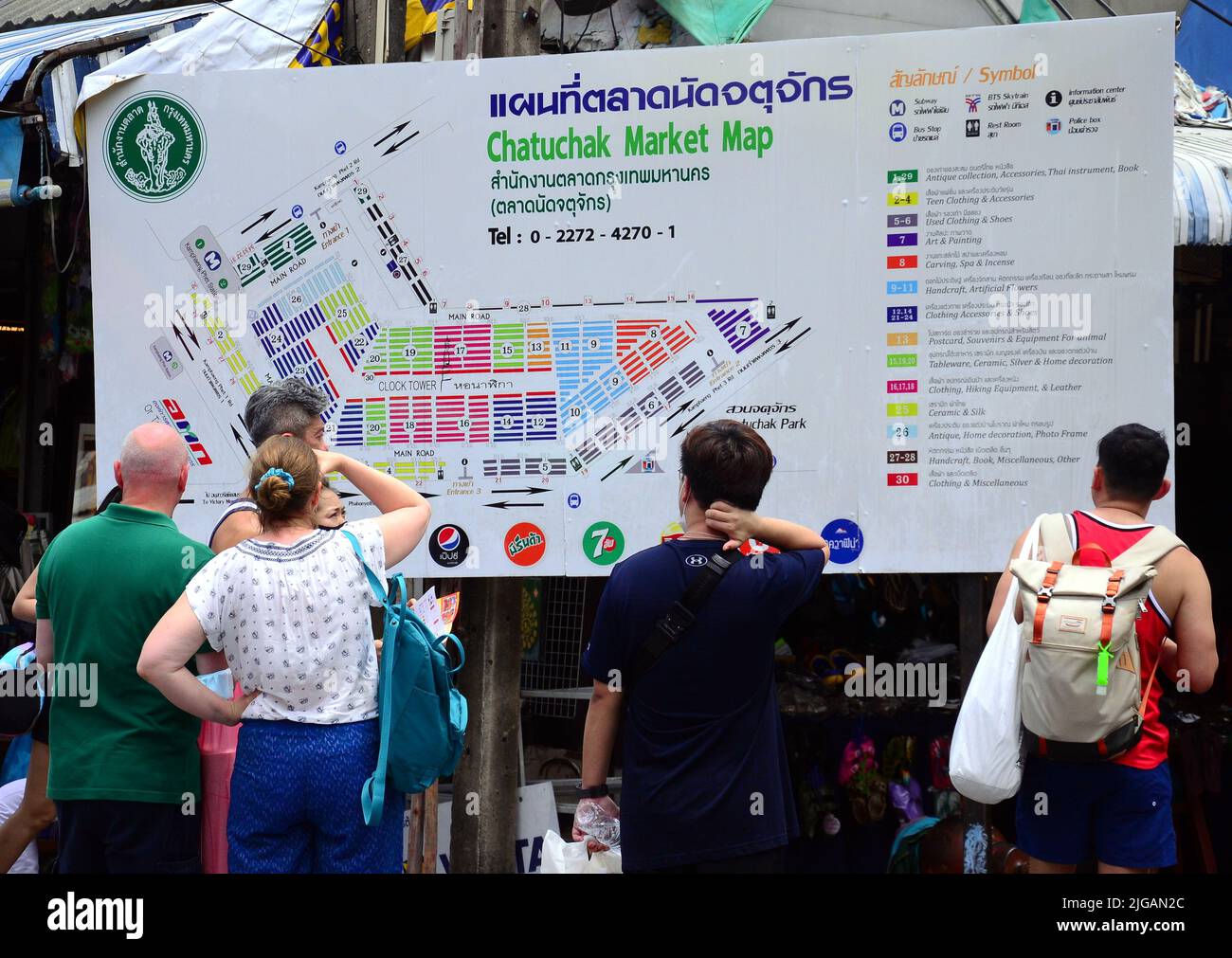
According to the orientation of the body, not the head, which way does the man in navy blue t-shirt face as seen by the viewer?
away from the camera

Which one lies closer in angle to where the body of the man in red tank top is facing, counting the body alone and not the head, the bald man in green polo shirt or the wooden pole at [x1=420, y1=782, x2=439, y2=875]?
the wooden pole

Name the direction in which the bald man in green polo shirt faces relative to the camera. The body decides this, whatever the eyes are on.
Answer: away from the camera

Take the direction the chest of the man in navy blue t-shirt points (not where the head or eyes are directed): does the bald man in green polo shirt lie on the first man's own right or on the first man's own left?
on the first man's own left

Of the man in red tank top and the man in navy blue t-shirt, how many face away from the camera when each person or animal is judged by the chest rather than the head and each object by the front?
2

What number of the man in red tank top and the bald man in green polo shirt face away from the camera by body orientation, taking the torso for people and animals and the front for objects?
2

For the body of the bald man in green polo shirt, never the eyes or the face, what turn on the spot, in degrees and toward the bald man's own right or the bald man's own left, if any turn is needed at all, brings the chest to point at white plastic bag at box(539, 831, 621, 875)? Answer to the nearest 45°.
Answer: approximately 90° to the bald man's own right

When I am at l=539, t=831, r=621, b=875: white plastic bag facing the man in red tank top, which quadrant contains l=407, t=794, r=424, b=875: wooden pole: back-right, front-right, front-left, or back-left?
back-left

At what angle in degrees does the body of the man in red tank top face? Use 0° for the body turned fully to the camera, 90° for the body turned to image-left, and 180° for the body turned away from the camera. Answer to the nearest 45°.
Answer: approximately 180°

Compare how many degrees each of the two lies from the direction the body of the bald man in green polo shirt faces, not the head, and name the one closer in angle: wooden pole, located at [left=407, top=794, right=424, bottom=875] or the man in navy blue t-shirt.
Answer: the wooden pole

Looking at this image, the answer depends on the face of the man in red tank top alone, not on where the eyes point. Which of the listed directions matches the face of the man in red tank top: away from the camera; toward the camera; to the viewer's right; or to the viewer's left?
away from the camera

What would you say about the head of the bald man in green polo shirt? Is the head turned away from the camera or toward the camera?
away from the camera

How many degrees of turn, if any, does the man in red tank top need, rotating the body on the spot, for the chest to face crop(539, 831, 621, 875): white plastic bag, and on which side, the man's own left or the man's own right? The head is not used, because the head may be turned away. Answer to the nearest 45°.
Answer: approximately 90° to the man's own left

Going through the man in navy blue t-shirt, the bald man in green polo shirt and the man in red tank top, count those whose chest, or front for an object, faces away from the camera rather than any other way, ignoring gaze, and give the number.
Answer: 3
